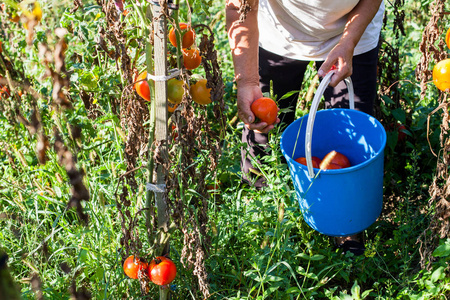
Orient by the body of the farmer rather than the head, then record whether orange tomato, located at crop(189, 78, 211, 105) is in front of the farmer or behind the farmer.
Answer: in front

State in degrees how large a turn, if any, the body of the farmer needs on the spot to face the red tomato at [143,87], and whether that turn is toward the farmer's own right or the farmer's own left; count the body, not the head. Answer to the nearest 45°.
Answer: approximately 45° to the farmer's own right

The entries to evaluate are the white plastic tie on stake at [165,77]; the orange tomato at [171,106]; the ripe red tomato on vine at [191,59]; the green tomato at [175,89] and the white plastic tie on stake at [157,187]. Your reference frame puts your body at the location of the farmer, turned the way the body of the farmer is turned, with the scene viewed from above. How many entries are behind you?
0

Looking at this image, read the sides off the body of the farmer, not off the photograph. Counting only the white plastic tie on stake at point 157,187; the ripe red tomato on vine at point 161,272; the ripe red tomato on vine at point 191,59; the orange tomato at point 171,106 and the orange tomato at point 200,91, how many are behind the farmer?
0

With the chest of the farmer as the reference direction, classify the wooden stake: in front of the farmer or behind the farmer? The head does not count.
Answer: in front

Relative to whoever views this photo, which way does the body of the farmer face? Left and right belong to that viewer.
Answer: facing the viewer

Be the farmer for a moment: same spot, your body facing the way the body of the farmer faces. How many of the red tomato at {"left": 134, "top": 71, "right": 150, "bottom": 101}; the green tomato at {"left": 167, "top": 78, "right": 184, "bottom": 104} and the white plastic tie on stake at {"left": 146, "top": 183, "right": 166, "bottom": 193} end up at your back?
0
